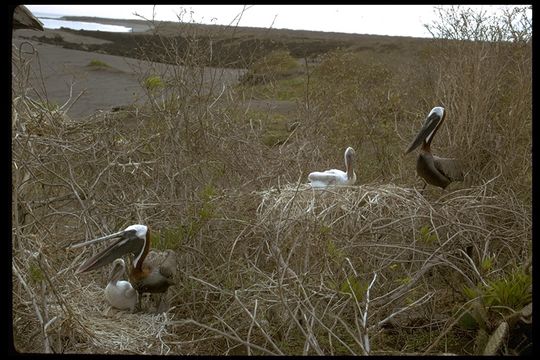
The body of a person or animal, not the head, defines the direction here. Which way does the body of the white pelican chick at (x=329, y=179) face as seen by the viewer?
to the viewer's right

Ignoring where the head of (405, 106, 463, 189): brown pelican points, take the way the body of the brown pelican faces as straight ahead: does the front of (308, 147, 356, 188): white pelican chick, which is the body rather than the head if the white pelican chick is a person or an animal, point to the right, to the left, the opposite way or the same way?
the opposite way

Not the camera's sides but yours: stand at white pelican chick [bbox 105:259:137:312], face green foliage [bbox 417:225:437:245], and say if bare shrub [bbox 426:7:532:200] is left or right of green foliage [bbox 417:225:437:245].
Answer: left

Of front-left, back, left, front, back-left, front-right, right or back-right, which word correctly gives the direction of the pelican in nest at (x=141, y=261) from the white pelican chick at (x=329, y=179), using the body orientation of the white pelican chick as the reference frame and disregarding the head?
back-right

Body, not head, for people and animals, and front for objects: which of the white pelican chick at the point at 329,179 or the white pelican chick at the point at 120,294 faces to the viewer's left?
the white pelican chick at the point at 120,294

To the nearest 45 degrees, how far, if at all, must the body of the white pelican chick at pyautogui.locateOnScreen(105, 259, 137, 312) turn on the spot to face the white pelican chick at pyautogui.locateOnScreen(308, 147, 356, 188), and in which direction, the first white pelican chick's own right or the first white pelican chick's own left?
approximately 135° to the first white pelican chick's own right

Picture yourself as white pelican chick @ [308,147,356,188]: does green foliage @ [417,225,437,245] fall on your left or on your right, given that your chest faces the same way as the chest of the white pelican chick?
on your right

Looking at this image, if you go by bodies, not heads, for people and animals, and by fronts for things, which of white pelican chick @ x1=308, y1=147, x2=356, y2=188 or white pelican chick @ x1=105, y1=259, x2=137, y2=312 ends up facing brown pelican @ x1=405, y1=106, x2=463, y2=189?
white pelican chick @ x1=308, y1=147, x2=356, y2=188

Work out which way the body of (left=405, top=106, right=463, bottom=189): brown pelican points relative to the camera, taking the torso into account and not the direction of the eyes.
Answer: to the viewer's left

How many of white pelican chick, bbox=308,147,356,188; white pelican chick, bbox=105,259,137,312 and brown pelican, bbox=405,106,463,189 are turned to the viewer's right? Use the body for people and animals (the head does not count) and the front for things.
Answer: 1
